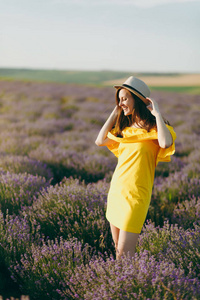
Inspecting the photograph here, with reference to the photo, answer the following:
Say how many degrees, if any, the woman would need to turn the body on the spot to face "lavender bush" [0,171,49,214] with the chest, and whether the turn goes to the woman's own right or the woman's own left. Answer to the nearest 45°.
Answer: approximately 90° to the woman's own right

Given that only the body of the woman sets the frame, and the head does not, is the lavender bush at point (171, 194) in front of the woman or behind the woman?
behind

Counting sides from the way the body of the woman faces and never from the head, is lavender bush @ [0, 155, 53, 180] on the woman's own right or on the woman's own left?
on the woman's own right

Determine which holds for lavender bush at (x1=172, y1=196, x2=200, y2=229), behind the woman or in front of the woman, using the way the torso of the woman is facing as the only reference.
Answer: behind

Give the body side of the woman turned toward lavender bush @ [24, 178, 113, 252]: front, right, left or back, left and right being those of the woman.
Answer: right

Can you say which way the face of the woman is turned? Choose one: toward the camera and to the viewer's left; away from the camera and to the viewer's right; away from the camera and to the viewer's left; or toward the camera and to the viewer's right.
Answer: toward the camera and to the viewer's left

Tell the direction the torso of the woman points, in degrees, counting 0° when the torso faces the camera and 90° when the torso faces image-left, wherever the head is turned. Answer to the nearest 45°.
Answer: approximately 45°
